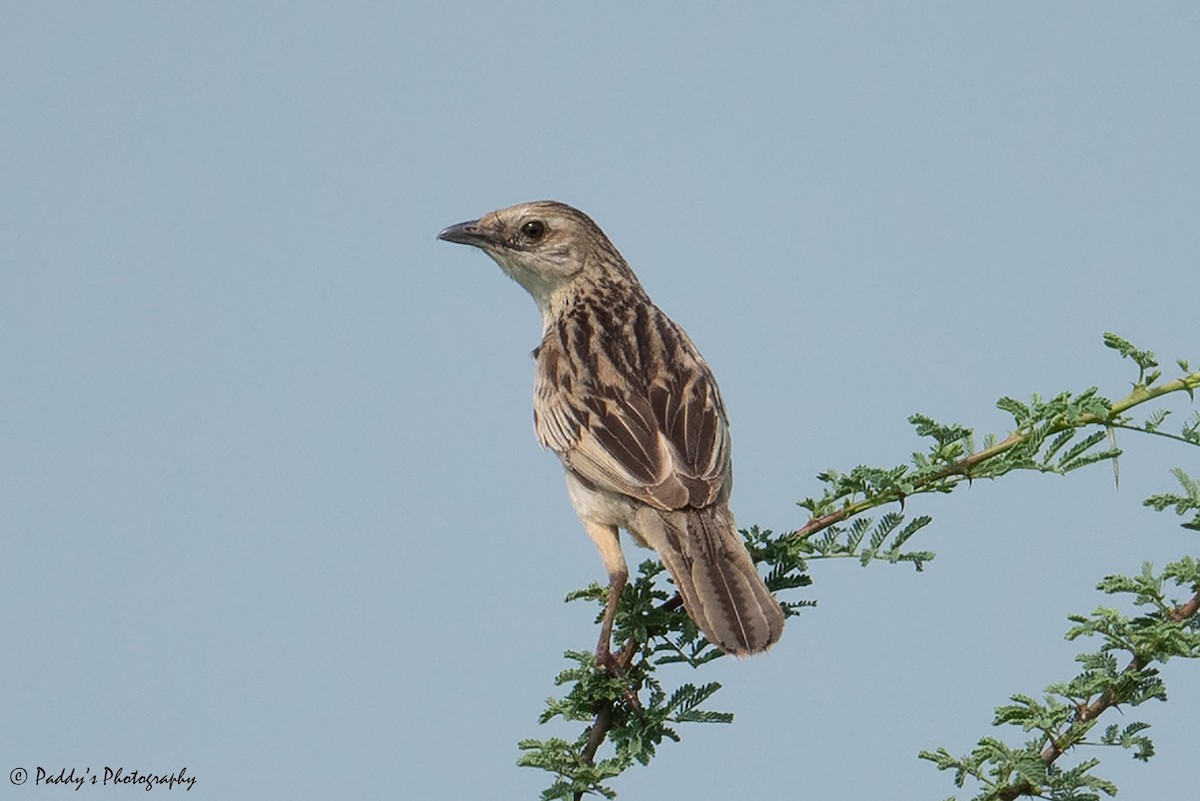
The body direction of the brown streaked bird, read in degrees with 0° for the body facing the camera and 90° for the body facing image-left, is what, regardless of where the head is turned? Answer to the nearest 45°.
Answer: approximately 135°
